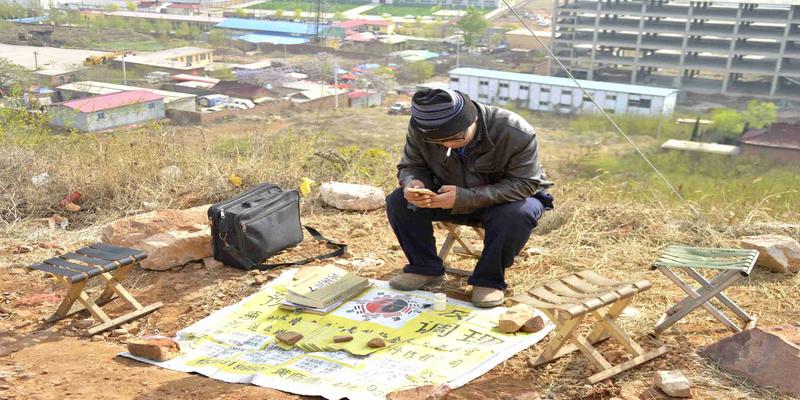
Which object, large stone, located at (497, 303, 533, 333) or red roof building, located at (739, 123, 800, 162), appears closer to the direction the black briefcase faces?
the large stone

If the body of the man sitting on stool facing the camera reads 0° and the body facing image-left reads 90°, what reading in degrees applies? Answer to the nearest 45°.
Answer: approximately 45°

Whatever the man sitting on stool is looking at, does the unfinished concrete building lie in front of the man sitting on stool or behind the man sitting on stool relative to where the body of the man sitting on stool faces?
behind

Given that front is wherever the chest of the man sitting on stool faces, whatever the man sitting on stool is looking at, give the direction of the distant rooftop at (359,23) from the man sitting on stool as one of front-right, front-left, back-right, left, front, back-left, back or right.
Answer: back-right

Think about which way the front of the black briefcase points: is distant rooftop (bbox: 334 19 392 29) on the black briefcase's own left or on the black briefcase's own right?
on the black briefcase's own left

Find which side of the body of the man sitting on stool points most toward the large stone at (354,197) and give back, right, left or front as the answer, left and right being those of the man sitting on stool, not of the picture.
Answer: right

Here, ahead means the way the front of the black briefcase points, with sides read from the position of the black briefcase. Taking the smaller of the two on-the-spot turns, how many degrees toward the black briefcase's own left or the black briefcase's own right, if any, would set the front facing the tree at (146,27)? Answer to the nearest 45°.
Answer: approximately 135° to the black briefcase's own left

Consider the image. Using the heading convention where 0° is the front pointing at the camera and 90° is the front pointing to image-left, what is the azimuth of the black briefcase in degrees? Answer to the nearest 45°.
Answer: approximately 315°

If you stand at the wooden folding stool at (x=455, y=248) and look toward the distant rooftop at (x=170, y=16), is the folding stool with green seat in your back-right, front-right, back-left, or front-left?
back-right

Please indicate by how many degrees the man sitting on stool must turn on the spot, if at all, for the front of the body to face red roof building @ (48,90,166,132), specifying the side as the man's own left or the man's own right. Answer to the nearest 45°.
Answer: approximately 90° to the man's own right
